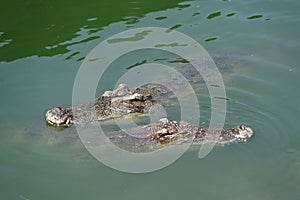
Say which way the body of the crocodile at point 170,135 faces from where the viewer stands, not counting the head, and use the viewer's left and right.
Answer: facing to the right of the viewer

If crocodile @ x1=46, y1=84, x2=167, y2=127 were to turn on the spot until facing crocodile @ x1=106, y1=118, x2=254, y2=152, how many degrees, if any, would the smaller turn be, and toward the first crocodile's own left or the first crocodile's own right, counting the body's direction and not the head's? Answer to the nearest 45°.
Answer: approximately 90° to the first crocodile's own left

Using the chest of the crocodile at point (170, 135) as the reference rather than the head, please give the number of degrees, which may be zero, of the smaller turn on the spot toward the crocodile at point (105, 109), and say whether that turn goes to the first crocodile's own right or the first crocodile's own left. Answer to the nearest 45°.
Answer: approximately 135° to the first crocodile's own left

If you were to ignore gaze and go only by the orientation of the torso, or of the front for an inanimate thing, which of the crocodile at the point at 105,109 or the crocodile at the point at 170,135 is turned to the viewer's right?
the crocodile at the point at 170,135

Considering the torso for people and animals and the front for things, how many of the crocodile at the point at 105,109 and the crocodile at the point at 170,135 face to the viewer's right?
1

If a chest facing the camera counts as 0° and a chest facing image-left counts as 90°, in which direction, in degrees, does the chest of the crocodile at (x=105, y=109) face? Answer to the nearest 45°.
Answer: approximately 45°
